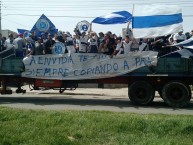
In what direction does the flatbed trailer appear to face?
to the viewer's left

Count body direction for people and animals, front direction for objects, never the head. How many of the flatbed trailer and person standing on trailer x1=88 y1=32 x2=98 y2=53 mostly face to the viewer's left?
1

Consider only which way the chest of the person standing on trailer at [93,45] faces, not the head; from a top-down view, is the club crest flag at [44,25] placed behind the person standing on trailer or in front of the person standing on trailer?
behind

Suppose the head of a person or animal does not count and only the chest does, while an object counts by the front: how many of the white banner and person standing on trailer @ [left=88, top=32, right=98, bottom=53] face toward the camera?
2

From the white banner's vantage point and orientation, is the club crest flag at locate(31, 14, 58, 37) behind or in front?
behind

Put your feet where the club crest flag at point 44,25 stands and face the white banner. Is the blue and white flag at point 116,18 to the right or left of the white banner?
left

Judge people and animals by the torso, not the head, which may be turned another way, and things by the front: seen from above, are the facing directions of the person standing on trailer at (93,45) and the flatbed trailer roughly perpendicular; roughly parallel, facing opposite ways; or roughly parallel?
roughly perpendicular

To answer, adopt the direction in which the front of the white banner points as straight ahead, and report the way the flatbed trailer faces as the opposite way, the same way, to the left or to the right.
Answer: to the right

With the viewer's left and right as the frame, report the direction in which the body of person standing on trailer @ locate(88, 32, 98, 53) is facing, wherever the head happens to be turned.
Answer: facing the viewer

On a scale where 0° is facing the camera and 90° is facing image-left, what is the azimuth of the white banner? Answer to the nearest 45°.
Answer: approximately 0°
